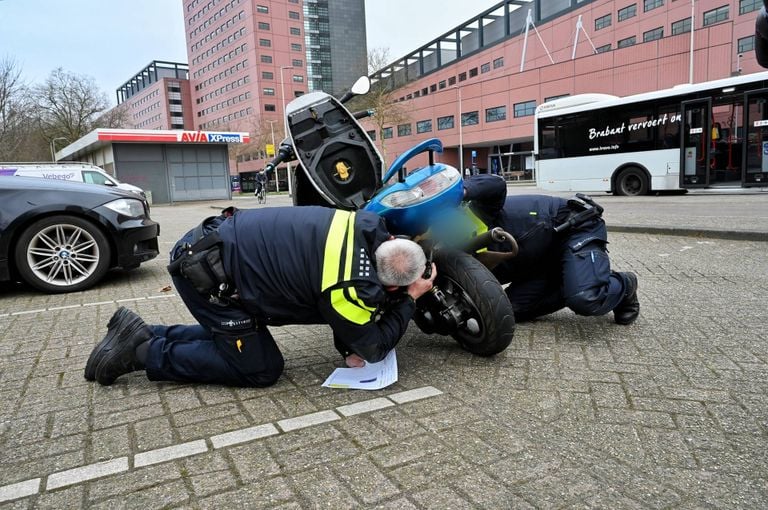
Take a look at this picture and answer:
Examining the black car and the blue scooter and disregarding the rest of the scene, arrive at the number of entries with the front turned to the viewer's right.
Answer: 1

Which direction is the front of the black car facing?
to the viewer's right

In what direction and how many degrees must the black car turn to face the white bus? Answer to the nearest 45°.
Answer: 0° — it already faces it

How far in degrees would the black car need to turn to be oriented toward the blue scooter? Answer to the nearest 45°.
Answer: approximately 45° to its right

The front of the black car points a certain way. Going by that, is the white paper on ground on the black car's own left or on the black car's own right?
on the black car's own right
